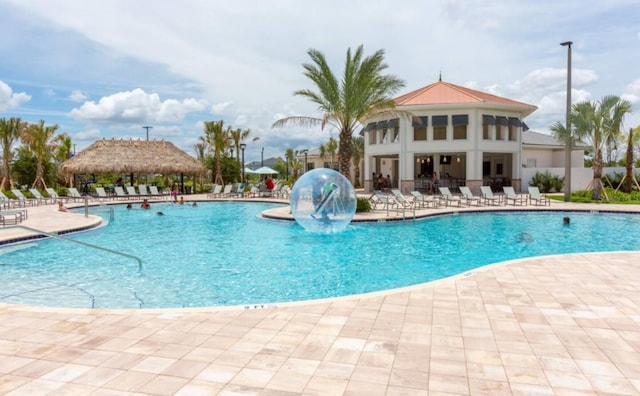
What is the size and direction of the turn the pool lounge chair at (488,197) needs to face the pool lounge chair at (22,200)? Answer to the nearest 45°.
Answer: approximately 135° to its right

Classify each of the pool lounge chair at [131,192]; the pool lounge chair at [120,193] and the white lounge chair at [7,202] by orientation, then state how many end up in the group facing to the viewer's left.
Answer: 0

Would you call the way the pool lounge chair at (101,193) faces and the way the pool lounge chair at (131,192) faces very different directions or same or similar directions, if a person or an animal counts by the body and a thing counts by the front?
same or similar directions

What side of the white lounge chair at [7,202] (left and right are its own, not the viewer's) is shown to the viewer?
right

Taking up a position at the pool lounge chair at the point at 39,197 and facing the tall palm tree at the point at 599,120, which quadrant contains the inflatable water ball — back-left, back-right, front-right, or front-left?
front-right

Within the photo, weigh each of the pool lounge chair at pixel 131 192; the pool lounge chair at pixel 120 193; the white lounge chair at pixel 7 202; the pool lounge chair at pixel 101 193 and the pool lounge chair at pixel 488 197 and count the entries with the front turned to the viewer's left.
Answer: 0

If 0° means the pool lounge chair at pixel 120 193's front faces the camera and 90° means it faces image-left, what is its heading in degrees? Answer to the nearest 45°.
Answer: approximately 315°

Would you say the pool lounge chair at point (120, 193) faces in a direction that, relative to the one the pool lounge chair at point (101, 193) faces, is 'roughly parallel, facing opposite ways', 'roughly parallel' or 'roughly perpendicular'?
roughly parallel

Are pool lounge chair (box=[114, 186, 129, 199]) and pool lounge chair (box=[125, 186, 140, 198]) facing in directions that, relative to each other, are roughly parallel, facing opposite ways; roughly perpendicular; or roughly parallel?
roughly parallel

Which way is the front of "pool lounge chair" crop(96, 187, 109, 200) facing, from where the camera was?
facing the viewer and to the right of the viewer

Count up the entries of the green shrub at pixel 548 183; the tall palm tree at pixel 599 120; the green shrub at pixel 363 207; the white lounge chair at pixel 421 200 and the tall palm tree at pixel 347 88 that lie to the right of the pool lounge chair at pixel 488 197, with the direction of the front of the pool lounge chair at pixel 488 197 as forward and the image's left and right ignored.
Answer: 3

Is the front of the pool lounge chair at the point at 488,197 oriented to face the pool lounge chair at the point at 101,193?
no
